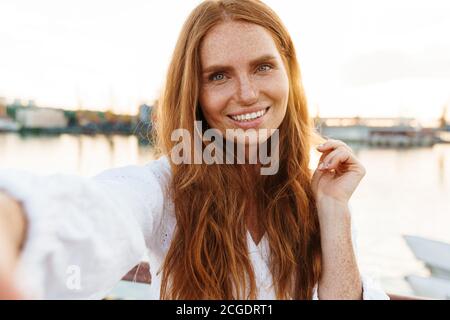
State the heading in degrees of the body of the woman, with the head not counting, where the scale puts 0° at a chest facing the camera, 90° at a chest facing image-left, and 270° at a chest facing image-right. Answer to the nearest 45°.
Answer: approximately 0°
